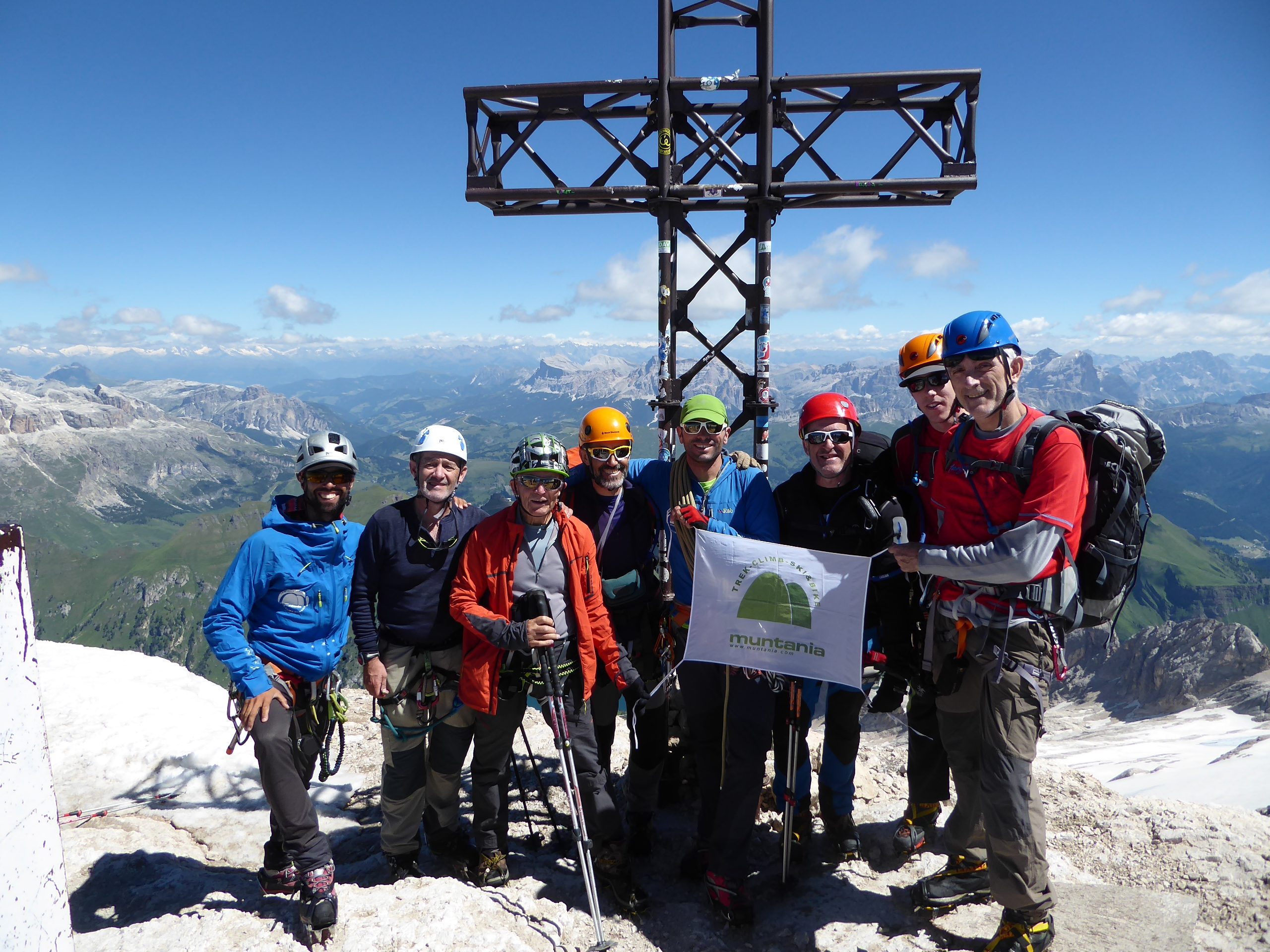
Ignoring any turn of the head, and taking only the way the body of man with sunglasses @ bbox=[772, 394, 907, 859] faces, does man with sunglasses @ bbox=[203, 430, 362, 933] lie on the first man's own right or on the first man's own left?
on the first man's own right

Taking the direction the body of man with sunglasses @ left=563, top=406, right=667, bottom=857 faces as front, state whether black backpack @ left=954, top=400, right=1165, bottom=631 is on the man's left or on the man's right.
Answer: on the man's left

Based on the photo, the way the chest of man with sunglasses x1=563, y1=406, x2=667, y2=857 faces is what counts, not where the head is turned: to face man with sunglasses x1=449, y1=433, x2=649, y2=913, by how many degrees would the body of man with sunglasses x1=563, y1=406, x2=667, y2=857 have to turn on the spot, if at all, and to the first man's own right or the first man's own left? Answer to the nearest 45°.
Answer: approximately 45° to the first man's own right

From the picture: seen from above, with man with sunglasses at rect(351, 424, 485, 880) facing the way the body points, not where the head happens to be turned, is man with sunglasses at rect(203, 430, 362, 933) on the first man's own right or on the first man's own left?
on the first man's own right

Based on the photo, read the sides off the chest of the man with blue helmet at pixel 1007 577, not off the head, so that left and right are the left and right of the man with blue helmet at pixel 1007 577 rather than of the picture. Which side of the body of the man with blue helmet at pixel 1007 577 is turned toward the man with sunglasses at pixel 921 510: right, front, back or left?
right
